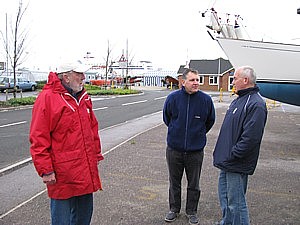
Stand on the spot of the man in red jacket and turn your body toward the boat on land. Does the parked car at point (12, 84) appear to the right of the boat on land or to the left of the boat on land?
left

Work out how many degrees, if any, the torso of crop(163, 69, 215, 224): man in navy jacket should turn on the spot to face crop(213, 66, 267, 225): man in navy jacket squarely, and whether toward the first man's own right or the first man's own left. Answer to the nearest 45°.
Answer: approximately 45° to the first man's own left

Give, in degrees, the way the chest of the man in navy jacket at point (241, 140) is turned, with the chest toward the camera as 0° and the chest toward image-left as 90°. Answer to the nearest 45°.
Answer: approximately 90°

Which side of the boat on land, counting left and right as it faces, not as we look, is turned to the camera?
left

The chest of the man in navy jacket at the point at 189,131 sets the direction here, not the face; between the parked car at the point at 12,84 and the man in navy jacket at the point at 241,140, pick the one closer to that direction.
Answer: the man in navy jacket

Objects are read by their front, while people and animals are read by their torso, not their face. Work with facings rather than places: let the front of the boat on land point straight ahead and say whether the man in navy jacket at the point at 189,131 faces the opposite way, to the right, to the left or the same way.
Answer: to the left

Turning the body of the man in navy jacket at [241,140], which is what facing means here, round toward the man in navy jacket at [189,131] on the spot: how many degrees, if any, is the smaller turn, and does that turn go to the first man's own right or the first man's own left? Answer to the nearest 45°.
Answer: approximately 45° to the first man's own right

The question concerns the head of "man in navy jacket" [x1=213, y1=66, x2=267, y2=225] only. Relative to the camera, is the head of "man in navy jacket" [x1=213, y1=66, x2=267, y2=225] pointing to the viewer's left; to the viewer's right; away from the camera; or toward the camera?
to the viewer's left

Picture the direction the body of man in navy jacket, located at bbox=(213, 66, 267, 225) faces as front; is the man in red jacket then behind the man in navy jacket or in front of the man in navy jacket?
in front

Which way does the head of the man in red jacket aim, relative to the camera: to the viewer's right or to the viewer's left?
to the viewer's right

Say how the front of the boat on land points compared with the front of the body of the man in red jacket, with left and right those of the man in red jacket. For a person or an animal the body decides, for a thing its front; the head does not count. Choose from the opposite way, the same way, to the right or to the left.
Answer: the opposite way

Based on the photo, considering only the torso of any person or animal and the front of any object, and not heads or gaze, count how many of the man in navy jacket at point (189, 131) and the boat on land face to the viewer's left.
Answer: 1
